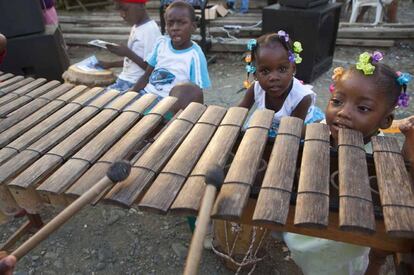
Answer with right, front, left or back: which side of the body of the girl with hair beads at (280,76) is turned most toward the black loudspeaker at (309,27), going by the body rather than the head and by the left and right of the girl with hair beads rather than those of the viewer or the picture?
back

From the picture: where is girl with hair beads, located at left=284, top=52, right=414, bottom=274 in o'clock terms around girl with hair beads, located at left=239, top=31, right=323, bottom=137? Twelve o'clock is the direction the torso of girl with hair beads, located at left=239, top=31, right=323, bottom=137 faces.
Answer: girl with hair beads, located at left=284, top=52, right=414, bottom=274 is roughly at 11 o'clock from girl with hair beads, located at left=239, top=31, right=323, bottom=137.

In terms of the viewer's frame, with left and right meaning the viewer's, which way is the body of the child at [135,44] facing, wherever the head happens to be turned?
facing to the left of the viewer

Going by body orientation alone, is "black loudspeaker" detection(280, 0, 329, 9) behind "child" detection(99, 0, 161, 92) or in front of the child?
behind

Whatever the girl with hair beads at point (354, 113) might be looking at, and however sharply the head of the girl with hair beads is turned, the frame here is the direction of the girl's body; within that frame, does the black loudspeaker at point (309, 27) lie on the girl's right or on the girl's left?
on the girl's right

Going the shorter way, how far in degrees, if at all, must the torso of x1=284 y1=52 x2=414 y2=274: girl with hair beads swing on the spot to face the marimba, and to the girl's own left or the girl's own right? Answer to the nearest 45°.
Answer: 0° — they already face it

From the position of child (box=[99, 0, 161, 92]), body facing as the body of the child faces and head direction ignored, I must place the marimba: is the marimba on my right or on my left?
on my left

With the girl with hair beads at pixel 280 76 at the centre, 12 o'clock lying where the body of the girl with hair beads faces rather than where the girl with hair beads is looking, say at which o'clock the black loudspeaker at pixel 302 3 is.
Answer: The black loudspeaker is roughly at 6 o'clock from the girl with hair beads.

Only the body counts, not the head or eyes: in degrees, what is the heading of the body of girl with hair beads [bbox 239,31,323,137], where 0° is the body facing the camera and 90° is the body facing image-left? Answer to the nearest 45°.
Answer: approximately 0°

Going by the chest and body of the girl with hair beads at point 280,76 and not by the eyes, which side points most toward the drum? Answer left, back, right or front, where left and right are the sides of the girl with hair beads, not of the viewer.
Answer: right

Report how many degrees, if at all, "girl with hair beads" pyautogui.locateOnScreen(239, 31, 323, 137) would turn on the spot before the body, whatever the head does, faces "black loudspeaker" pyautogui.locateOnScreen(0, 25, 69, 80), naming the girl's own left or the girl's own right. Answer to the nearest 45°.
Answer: approximately 90° to the girl's own right
